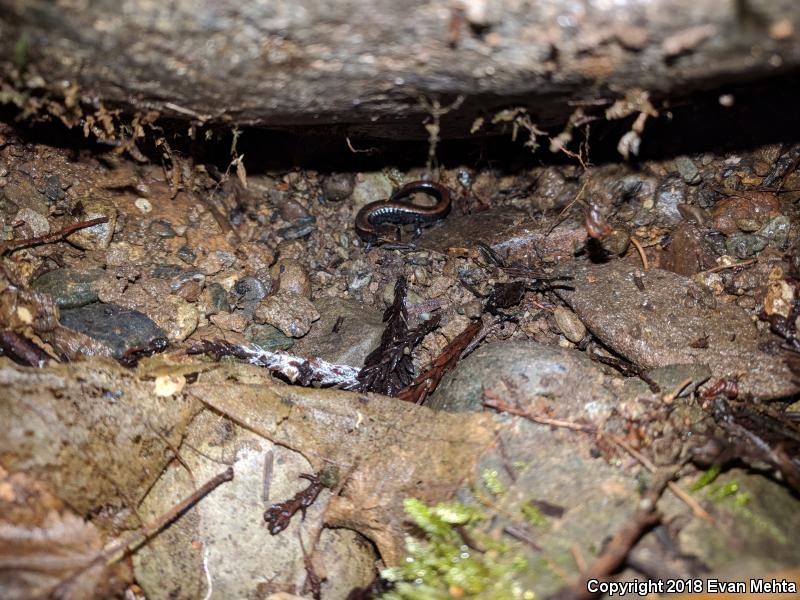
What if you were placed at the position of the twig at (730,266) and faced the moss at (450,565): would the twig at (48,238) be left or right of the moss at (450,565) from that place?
right

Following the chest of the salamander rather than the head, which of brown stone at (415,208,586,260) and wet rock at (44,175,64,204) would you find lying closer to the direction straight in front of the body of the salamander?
the wet rock

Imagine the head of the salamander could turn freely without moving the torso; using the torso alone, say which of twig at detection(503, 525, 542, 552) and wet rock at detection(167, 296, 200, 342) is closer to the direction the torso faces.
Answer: the wet rock

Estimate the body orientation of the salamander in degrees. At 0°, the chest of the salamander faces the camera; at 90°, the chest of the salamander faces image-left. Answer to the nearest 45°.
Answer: approximately 45°

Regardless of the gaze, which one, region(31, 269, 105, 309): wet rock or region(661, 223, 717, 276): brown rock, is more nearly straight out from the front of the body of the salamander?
the wet rock
